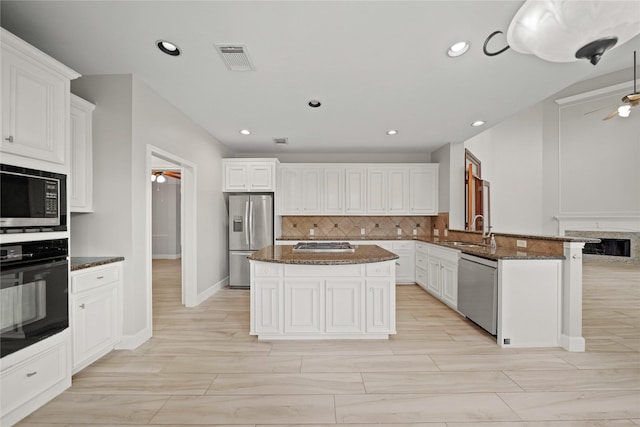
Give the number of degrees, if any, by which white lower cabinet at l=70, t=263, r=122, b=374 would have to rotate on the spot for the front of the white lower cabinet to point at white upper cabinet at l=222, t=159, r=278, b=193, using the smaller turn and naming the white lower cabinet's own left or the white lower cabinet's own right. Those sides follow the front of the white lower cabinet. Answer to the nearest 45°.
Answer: approximately 90° to the white lower cabinet's own left

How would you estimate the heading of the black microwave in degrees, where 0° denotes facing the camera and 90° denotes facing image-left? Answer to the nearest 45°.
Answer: approximately 315°

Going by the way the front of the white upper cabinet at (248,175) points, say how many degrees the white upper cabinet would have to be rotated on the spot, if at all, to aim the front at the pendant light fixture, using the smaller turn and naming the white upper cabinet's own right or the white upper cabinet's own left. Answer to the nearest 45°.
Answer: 0° — it already faces it

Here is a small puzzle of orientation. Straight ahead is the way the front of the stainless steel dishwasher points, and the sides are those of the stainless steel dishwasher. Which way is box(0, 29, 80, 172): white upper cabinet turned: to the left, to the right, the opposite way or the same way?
the opposite way

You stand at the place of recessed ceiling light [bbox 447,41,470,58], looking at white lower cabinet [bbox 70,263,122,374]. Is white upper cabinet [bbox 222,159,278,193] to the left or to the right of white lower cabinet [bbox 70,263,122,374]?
right

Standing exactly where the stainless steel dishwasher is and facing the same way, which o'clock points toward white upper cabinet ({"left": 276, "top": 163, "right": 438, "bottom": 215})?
The white upper cabinet is roughly at 3 o'clock from the stainless steel dishwasher.

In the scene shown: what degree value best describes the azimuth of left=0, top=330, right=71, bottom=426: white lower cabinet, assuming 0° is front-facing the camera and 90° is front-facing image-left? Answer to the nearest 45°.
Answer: approximately 315°

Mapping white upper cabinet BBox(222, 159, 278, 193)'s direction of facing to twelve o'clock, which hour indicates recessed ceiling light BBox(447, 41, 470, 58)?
The recessed ceiling light is roughly at 11 o'clock from the white upper cabinet.

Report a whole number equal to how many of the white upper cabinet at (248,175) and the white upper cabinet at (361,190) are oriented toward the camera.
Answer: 2

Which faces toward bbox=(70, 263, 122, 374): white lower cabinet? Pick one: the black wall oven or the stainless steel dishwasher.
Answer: the stainless steel dishwasher

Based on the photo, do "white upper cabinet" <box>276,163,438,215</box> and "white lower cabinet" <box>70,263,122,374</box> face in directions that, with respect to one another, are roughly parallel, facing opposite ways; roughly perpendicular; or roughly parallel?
roughly perpendicular
